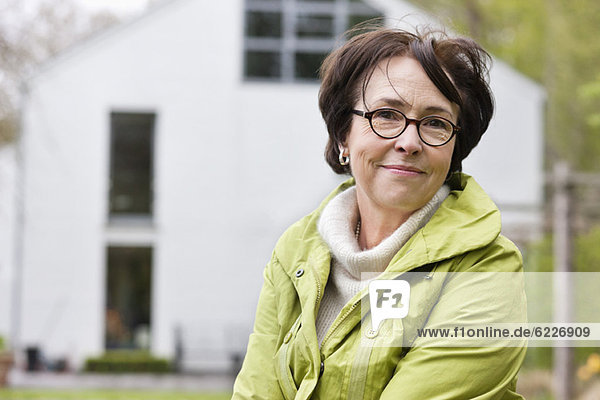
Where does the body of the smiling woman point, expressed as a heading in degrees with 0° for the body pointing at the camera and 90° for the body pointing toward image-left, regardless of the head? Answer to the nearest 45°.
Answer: approximately 45°

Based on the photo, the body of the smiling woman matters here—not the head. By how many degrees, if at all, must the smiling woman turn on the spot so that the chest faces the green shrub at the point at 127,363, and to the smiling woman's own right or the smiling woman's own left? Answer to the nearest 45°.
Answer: approximately 135° to the smiling woman's own right

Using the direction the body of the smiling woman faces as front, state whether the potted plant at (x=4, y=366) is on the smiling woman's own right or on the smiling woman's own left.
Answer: on the smiling woman's own right

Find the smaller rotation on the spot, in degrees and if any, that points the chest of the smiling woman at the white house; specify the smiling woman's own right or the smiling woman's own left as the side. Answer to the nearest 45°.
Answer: approximately 135° to the smiling woman's own right

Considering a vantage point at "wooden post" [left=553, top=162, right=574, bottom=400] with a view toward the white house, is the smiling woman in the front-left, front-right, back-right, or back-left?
back-left

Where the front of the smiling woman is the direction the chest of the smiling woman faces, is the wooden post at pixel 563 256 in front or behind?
behind
